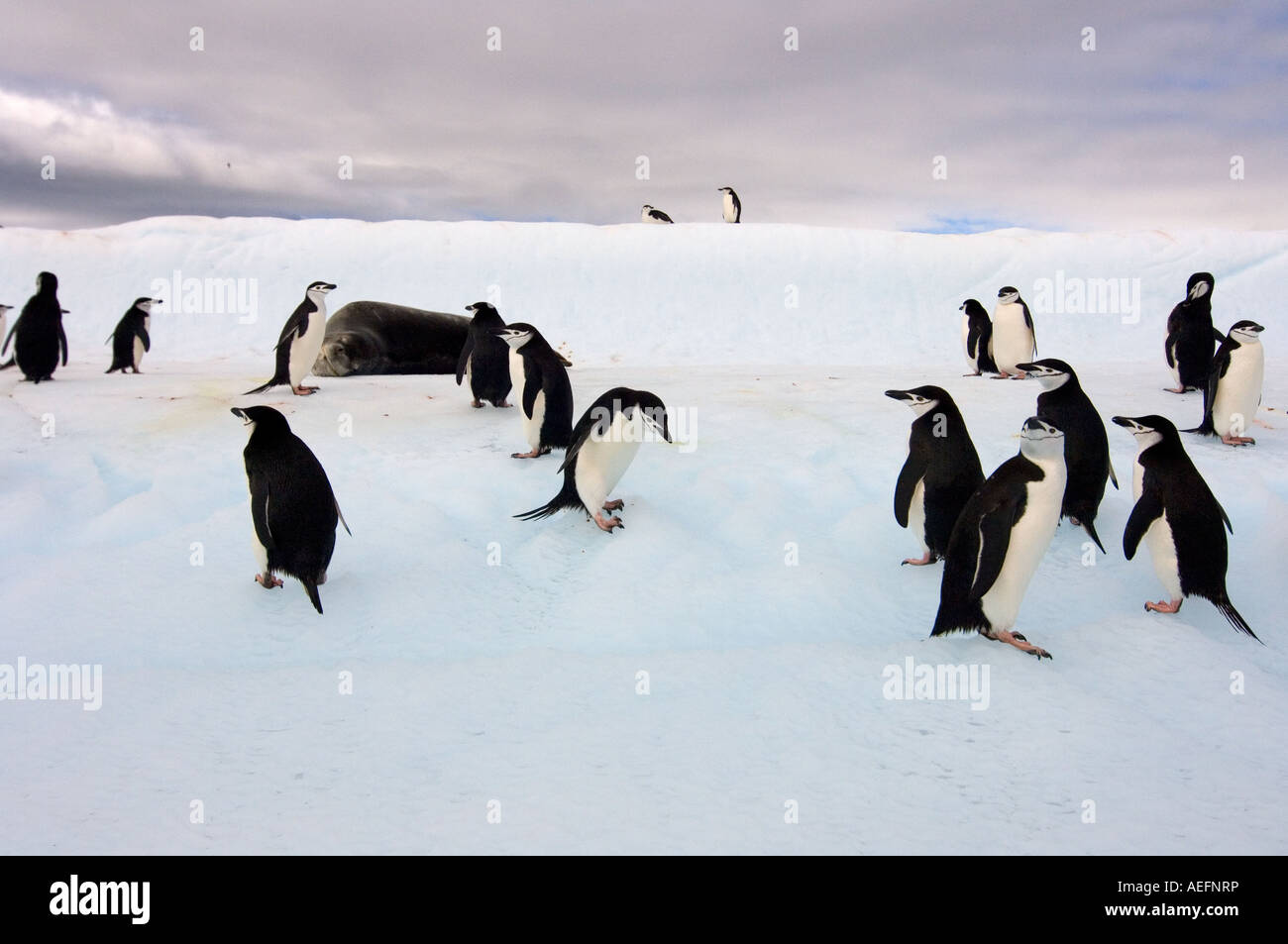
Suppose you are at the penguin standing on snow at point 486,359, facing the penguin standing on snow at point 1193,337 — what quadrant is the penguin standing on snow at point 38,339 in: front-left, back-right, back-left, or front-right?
back-left

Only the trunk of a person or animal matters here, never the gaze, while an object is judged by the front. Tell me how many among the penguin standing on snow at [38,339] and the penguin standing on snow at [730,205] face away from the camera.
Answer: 1

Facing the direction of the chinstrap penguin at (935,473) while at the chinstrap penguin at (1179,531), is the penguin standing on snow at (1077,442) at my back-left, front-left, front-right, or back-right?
front-right

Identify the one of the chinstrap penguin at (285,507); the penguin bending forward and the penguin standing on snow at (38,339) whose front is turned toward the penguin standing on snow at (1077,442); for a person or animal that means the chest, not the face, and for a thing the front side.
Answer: the penguin bending forward

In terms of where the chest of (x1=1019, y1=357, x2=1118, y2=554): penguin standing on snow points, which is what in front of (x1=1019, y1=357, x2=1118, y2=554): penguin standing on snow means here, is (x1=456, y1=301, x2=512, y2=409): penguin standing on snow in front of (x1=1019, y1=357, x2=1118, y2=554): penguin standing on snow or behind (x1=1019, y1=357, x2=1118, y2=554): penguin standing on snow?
in front

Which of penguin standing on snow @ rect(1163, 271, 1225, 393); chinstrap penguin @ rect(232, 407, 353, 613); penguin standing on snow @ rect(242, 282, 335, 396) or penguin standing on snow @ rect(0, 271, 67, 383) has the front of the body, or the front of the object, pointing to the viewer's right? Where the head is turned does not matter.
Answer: penguin standing on snow @ rect(242, 282, 335, 396)

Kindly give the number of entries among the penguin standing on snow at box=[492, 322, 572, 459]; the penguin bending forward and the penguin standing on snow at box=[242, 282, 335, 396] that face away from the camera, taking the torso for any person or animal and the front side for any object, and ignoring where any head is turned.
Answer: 0

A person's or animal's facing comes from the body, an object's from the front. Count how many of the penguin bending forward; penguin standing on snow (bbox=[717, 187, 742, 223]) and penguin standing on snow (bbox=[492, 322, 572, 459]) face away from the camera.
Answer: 0

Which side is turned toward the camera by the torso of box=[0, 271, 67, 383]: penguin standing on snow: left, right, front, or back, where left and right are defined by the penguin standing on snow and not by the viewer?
back

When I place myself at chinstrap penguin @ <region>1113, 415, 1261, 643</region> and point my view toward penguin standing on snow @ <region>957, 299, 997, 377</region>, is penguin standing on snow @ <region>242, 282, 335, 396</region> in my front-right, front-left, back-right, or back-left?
front-left

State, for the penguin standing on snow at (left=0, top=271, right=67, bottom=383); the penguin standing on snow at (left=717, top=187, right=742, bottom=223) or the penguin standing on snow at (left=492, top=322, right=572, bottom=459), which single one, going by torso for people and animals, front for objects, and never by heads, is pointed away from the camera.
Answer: the penguin standing on snow at (left=0, top=271, right=67, bottom=383)

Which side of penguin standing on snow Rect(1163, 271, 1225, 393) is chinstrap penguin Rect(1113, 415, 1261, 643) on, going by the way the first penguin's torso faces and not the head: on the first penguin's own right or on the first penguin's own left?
on the first penguin's own left
